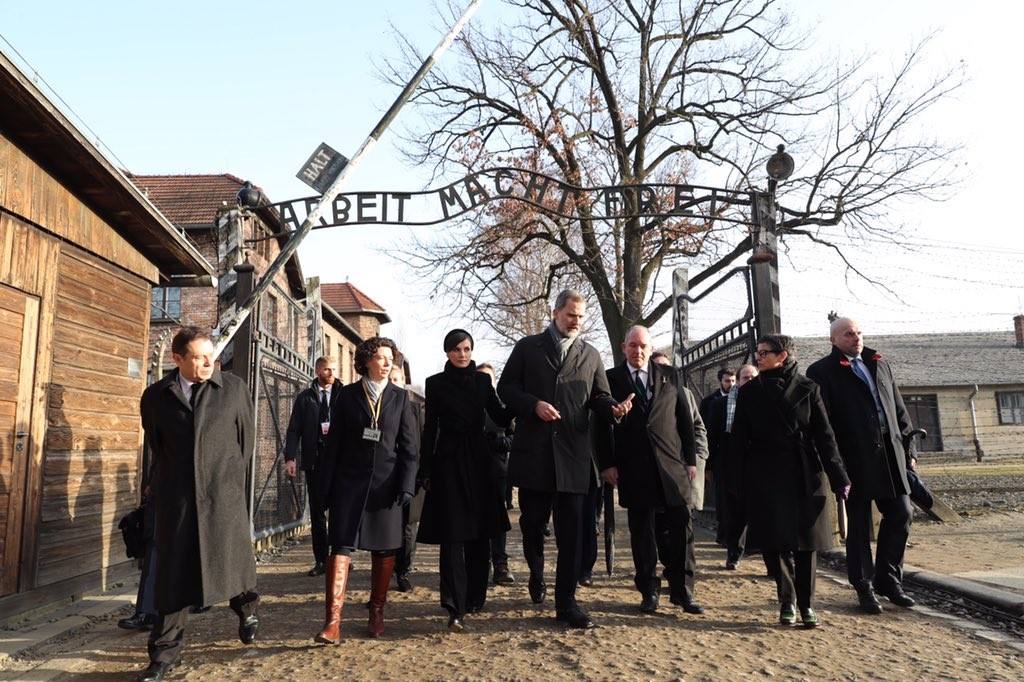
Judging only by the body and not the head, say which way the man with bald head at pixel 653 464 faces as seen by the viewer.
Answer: toward the camera

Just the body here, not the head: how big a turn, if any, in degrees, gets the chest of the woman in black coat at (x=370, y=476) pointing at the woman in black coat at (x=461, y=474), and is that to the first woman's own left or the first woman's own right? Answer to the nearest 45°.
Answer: approximately 135° to the first woman's own left

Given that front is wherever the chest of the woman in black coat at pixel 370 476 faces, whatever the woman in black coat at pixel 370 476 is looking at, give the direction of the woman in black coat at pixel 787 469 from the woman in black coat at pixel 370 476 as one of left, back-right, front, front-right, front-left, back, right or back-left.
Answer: left

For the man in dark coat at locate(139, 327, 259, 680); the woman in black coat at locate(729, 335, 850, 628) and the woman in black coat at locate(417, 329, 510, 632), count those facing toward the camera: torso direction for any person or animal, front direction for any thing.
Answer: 3

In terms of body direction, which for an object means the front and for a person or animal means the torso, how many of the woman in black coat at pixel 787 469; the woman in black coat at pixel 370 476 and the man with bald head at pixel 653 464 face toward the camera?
3

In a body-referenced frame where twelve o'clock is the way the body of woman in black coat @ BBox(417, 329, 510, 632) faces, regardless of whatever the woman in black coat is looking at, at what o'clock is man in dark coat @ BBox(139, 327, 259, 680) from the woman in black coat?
The man in dark coat is roughly at 2 o'clock from the woman in black coat.

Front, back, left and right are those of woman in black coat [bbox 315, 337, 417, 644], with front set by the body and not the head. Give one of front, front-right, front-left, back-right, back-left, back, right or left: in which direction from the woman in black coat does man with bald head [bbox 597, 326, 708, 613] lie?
left

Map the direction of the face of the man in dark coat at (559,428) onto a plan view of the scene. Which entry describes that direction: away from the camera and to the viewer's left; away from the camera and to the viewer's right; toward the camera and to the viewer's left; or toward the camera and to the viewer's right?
toward the camera and to the viewer's right

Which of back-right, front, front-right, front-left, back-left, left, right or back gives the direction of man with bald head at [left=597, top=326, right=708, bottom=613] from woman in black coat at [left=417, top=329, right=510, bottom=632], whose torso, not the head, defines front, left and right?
left

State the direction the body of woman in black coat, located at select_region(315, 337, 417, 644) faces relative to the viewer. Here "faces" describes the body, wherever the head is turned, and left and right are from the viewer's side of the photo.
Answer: facing the viewer
